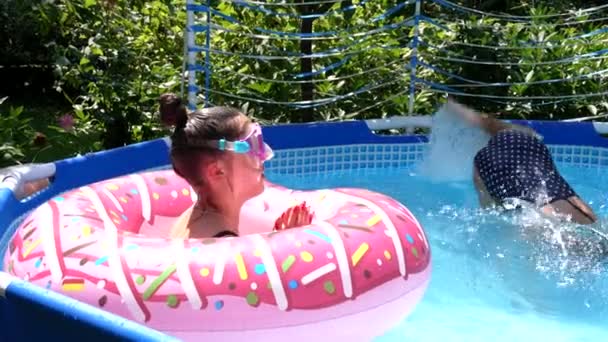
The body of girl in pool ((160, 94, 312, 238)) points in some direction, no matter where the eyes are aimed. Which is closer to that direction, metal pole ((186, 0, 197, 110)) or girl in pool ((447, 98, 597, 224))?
the girl in pool

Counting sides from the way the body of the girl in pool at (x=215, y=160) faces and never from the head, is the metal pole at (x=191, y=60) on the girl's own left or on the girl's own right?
on the girl's own left

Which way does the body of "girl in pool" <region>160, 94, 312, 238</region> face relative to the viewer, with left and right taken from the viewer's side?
facing to the right of the viewer

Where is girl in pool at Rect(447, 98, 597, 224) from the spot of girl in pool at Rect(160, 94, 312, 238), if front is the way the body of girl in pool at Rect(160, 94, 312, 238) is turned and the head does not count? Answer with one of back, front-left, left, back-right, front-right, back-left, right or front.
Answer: front-left

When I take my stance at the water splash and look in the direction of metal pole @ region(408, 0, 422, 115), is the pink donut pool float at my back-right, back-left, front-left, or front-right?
back-left

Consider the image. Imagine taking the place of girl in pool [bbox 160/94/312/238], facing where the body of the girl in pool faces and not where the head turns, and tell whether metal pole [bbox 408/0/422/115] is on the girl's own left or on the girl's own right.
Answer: on the girl's own left

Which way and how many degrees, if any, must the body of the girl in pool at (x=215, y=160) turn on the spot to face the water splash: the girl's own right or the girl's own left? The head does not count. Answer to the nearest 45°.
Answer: approximately 45° to the girl's own left
